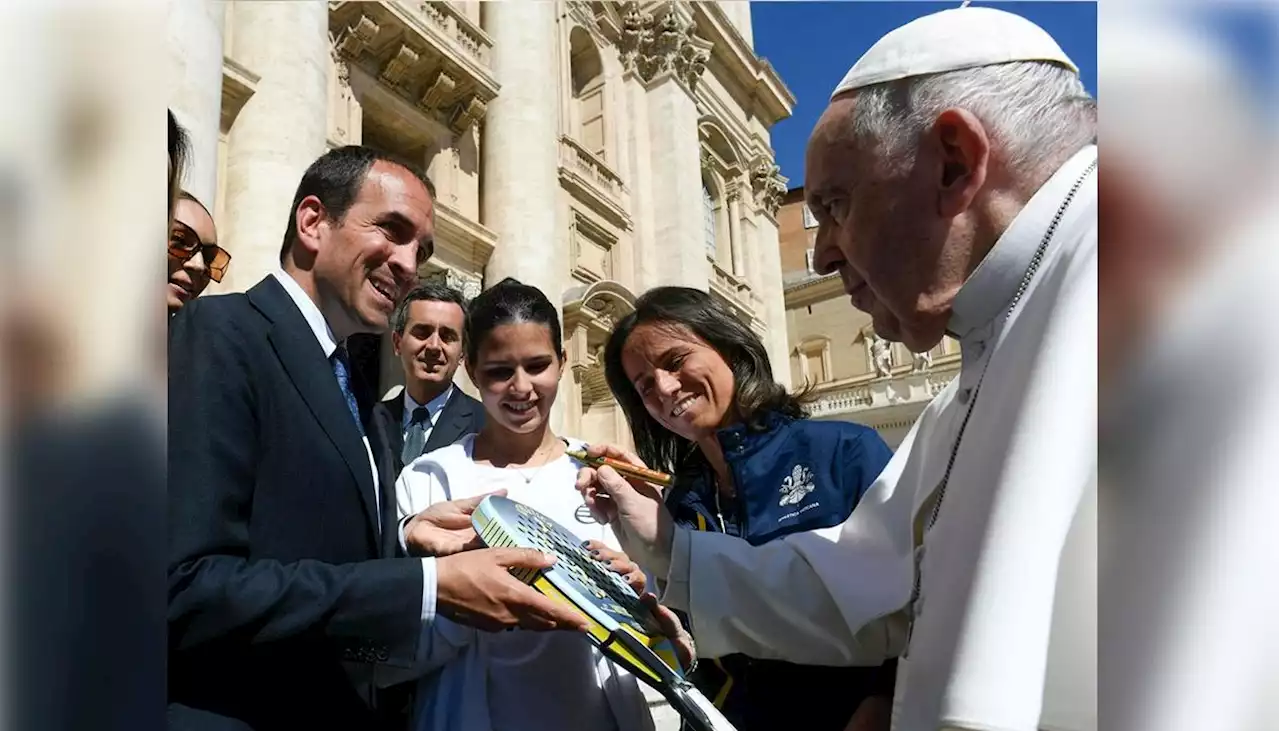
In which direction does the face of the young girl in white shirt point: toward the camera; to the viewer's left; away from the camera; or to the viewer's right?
toward the camera

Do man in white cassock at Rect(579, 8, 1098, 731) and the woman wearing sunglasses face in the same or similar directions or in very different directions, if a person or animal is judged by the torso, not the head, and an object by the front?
very different directions

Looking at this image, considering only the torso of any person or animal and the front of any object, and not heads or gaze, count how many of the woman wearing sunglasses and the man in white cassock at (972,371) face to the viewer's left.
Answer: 1

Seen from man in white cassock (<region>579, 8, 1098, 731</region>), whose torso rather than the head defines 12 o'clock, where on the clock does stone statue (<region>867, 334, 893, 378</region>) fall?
The stone statue is roughly at 3 o'clock from the man in white cassock.

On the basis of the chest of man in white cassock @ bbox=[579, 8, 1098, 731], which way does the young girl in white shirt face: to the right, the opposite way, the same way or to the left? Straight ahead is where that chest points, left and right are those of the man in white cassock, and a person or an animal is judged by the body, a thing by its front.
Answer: to the left

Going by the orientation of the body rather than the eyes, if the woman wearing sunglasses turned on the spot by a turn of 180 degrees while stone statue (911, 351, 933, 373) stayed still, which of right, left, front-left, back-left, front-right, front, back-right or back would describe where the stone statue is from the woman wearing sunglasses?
right

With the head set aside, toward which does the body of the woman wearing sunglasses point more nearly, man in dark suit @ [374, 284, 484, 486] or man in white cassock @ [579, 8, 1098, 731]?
the man in white cassock

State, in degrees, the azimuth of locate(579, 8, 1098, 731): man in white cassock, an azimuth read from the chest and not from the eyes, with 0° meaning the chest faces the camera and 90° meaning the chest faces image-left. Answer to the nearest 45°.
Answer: approximately 90°

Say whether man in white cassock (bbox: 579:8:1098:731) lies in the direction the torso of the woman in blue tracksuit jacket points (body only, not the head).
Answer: no

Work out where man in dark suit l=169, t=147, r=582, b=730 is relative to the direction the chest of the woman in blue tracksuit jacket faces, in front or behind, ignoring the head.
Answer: in front

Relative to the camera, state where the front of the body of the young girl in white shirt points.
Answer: toward the camera

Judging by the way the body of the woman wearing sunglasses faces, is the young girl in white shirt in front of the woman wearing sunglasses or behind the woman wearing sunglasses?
in front

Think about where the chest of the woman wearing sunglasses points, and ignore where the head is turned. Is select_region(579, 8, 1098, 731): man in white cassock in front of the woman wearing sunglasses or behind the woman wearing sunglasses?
in front

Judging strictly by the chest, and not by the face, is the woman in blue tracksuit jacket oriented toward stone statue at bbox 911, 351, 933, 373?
no

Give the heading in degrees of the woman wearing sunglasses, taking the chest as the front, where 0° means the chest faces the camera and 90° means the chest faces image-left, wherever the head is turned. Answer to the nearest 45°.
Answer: approximately 315°

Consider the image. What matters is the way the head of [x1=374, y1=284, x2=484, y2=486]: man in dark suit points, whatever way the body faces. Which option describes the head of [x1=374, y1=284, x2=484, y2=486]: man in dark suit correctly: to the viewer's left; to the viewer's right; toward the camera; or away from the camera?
toward the camera

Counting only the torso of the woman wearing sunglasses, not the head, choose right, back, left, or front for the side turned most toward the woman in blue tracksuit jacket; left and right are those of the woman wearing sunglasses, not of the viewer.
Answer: front

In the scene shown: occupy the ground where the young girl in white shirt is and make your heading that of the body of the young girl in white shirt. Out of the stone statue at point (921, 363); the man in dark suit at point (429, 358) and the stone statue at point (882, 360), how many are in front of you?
0
